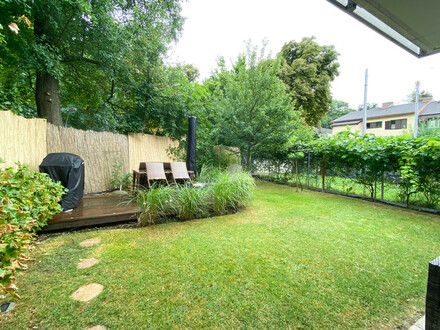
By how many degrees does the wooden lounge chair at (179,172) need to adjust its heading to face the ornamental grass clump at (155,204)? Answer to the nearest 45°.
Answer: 0° — it already faces it

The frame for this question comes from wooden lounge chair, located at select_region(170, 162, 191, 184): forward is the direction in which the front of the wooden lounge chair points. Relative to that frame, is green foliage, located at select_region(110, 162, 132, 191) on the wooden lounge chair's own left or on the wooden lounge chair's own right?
on the wooden lounge chair's own right

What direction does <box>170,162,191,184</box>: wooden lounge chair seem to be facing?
toward the camera

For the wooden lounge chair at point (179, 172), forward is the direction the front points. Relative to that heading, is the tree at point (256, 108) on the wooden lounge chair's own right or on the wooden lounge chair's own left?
on the wooden lounge chair's own left

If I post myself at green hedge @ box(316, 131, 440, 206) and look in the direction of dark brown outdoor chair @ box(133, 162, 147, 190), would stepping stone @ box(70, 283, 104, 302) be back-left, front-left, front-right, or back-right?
front-left

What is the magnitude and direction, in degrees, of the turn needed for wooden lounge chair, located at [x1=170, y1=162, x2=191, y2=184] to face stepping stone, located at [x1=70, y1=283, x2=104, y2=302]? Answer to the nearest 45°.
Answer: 0° — it already faces it

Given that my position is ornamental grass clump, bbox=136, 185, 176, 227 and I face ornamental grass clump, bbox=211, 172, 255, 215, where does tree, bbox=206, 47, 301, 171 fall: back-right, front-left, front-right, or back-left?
front-left

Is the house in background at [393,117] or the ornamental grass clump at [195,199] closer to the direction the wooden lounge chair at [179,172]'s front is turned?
the ornamental grass clump

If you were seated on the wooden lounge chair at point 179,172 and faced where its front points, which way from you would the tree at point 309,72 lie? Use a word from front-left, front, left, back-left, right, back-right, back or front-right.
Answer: back-left

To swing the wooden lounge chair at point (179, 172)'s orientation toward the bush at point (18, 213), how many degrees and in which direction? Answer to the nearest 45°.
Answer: approximately 45° to its right

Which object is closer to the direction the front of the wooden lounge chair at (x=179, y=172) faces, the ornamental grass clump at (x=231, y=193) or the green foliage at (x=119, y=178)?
the ornamental grass clump

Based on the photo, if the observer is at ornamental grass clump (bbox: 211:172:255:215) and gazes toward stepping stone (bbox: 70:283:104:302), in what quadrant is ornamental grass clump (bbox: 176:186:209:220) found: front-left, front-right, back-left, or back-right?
front-right

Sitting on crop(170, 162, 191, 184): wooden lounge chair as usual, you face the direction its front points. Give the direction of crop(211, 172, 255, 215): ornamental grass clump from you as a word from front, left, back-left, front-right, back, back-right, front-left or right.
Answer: front-left

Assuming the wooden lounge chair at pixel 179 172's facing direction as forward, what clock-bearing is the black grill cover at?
The black grill cover is roughly at 2 o'clock from the wooden lounge chair.

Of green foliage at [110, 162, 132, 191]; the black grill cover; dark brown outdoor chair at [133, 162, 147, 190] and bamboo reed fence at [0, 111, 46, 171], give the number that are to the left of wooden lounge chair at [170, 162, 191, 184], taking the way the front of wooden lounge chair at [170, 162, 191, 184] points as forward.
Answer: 0

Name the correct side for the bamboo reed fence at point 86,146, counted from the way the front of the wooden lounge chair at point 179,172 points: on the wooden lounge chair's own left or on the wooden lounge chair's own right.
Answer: on the wooden lounge chair's own right

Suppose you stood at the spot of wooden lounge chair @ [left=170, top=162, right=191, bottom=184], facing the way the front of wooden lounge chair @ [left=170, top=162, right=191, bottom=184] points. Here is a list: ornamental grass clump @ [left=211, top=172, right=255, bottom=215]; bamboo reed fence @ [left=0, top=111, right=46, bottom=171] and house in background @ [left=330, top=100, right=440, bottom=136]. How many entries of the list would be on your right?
1

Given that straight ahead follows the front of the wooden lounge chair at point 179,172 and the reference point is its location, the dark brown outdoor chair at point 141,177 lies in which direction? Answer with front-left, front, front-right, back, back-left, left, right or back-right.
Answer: right

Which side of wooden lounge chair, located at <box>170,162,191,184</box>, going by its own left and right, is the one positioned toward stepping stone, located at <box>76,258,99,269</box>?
front
